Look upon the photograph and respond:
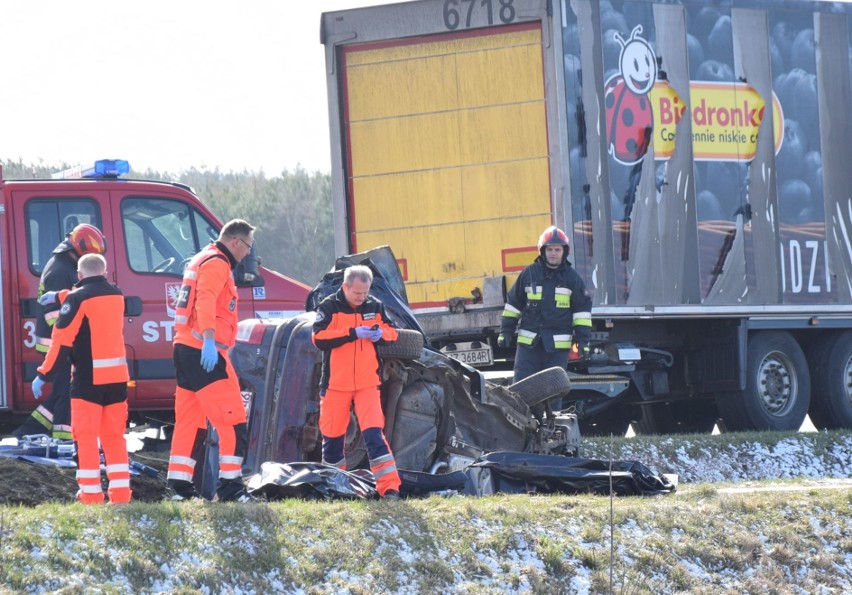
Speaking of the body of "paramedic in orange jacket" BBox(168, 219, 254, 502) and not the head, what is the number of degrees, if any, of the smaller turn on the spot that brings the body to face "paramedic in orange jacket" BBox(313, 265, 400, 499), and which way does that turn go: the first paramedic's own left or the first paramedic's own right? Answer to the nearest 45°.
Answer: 0° — they already face them

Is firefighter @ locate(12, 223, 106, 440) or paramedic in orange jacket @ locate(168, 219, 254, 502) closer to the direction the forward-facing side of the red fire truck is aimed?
the paramedic in orange jacket

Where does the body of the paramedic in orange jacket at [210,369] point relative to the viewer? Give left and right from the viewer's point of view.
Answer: facing to the right of the viewer

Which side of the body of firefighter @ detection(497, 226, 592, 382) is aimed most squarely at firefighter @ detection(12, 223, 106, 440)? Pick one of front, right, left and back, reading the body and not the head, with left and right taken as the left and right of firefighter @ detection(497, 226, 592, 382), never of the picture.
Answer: right

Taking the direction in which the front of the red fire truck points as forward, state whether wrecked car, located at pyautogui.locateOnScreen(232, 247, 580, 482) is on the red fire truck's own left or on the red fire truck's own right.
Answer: on the red fire truck's own right

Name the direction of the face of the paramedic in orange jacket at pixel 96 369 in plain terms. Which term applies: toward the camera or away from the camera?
away from the camera

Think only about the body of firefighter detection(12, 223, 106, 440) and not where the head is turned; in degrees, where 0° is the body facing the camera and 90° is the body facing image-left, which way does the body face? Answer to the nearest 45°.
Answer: approximately 270°

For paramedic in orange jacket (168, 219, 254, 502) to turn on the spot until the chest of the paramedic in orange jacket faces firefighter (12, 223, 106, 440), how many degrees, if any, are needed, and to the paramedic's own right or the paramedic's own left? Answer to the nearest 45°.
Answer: approximately 135° to the paramedic's own left

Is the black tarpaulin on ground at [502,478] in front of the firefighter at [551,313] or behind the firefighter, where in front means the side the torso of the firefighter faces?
in front

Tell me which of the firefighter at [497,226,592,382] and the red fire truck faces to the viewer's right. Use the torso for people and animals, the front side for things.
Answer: the red fire truck

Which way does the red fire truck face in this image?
to the viewer's right
